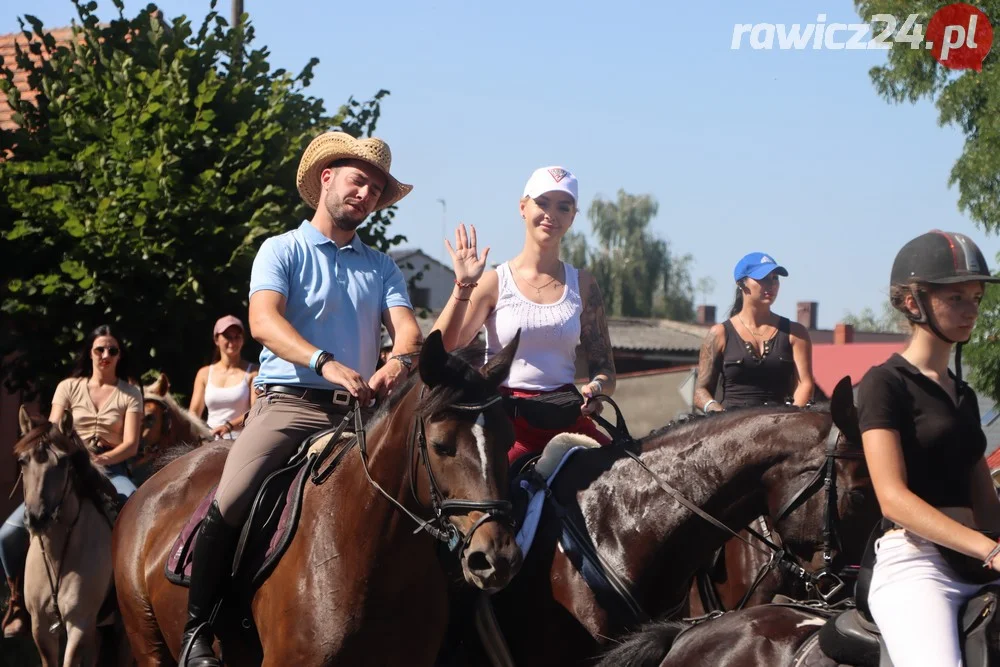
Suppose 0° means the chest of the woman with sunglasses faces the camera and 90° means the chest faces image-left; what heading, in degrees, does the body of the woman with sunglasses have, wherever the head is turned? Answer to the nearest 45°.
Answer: approximately 0°

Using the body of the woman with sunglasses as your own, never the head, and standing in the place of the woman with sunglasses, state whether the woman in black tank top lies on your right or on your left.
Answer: on your left

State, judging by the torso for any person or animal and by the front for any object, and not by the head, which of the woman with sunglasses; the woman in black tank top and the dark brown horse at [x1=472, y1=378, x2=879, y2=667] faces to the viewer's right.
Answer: the dark brown horse

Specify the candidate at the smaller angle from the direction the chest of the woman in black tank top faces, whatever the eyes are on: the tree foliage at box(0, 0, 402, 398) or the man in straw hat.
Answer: the man in straw hat

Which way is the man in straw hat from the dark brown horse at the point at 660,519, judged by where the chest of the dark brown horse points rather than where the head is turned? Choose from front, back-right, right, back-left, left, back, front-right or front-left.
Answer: back

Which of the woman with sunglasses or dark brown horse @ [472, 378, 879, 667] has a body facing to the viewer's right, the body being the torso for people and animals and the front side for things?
the dark brown horse

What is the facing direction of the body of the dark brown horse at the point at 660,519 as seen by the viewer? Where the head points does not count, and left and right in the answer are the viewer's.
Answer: facing to the right of the viewer
